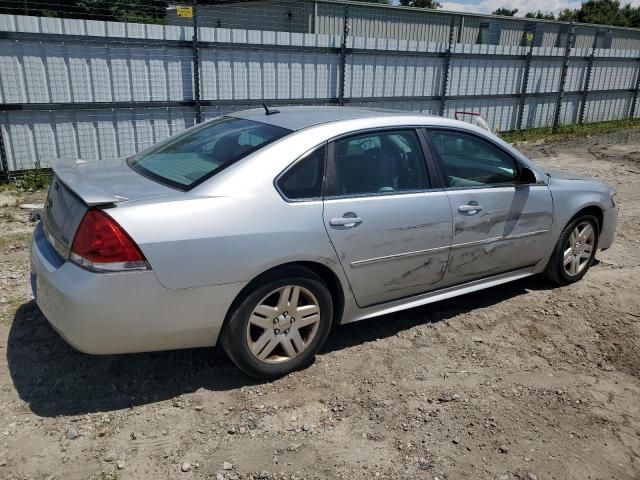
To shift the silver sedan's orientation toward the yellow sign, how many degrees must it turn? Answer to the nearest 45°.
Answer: approximately 45° to its left

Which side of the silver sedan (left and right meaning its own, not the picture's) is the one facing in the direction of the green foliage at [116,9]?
left

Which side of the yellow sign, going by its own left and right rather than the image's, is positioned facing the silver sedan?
front

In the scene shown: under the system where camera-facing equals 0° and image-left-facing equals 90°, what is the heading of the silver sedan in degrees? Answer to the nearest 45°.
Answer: approximately 225°

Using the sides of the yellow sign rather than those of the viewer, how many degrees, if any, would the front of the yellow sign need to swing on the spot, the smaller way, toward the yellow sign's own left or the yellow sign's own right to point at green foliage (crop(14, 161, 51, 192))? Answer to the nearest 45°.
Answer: approximately 45° to the yellow sign's own right

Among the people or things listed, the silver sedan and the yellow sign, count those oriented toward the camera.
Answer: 1

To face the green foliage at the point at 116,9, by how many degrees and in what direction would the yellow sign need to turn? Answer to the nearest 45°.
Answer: approximately 135° to its right

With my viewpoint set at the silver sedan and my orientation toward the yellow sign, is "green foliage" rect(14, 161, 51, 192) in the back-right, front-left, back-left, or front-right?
front-left

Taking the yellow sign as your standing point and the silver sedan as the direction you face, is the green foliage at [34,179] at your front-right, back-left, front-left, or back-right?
front-right

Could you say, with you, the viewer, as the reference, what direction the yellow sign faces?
facing the viewer

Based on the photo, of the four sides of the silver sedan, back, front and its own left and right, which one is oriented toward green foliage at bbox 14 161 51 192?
left
